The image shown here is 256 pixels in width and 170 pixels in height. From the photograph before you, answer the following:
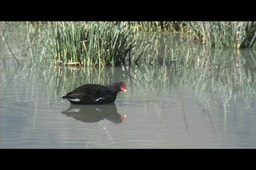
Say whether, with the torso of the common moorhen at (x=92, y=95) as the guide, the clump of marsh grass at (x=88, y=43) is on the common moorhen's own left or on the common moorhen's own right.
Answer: on the common moorhen's own left

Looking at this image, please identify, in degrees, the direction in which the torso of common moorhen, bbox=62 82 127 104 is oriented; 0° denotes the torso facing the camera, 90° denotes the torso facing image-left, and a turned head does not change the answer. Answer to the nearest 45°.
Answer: approximately 270°
